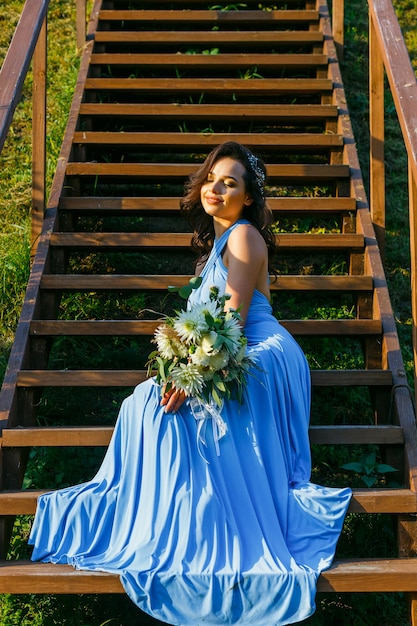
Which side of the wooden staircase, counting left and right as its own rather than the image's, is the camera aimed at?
front
